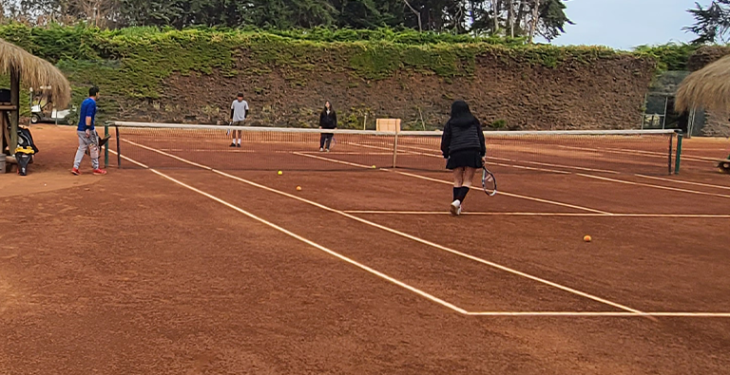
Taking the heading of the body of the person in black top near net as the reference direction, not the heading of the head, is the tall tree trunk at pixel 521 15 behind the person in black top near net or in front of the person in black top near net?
behind

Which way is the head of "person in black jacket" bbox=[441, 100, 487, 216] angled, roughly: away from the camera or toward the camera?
away from the camera

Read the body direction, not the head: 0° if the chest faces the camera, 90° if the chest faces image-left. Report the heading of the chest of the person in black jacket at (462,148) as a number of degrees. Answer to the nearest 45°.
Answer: approximately 180°

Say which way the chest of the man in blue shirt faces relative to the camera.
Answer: to the viewer's right

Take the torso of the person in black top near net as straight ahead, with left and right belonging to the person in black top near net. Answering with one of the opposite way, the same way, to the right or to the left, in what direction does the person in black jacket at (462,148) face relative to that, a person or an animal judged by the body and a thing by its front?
the opposite way

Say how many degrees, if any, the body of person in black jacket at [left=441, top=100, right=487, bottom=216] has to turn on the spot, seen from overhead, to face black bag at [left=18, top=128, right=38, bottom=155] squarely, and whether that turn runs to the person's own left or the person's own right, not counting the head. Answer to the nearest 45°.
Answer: approximately 90° to the person's own left

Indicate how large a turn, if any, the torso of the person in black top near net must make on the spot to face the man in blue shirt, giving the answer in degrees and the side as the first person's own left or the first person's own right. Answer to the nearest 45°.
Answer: approximately 45° to the first person's own right

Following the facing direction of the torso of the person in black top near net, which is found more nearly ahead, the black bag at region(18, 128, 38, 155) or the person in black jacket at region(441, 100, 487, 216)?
the person in black jacket

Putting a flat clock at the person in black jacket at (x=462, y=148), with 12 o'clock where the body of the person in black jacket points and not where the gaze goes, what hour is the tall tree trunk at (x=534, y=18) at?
The tall tree trunk is roughly at 12 o'clock from the person in black jacket.

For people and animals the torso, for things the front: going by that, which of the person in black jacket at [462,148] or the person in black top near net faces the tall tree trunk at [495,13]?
the person in black jacket

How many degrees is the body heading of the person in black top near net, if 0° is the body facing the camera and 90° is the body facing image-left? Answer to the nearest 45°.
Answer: approximately 0°

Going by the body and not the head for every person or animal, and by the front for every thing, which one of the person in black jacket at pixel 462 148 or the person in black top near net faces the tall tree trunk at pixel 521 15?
the person in black jacket
